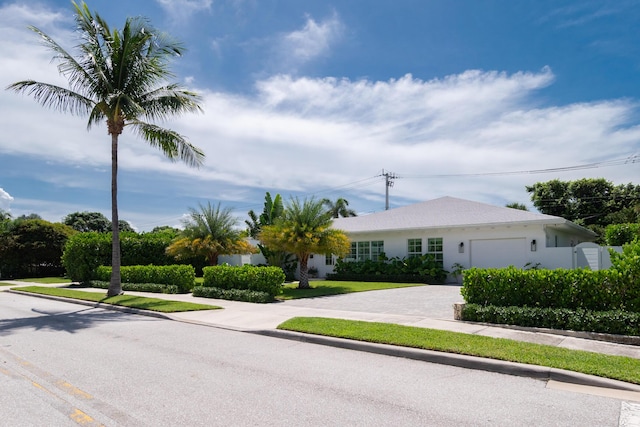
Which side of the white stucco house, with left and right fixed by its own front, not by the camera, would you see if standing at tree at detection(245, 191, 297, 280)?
right

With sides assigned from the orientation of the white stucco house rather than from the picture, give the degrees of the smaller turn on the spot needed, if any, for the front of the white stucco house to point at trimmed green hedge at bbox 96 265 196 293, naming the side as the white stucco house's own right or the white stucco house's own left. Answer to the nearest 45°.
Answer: approximately 45° to the white stucco house's own right

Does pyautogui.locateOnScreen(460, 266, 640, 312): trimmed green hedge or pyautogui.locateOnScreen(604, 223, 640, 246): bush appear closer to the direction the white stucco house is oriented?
the trimmed green hedge

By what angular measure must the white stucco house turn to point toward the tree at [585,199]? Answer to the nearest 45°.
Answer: approximately 135° to its left

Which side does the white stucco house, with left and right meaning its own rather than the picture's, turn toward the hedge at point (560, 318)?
front

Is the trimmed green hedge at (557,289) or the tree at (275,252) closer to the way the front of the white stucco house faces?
the trimmed green hedge

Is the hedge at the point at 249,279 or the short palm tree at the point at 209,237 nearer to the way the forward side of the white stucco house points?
the hedge

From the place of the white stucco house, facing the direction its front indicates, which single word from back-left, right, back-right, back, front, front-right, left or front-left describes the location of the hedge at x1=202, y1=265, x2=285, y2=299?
front-right

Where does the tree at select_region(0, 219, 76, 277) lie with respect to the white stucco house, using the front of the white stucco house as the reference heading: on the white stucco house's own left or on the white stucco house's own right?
on the white stucco house's own right

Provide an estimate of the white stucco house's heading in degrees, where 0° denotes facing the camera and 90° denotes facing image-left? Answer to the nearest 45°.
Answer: approximately 0°

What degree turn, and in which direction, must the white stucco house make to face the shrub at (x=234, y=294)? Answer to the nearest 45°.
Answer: approximately 45° to its right

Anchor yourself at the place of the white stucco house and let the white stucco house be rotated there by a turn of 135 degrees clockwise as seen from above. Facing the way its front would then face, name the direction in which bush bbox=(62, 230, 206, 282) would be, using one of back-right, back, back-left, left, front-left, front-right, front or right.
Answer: front-left

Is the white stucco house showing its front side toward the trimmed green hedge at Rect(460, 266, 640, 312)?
yes
